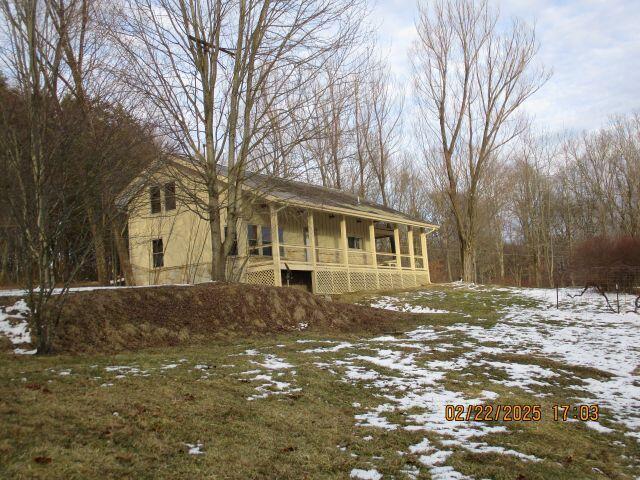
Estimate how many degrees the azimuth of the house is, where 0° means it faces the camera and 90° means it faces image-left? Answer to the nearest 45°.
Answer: approximately 315°

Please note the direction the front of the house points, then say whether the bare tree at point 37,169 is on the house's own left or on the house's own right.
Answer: on the house's own right
